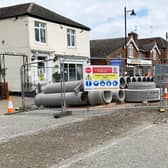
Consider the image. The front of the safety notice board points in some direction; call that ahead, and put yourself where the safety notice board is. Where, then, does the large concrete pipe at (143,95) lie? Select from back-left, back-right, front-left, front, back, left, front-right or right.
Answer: back-left

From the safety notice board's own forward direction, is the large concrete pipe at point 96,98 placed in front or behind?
behind

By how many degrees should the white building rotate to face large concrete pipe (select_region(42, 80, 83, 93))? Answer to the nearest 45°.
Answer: approximately 45° to its right

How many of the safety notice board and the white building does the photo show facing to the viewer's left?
0

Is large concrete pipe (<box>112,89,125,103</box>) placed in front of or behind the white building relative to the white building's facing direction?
in front

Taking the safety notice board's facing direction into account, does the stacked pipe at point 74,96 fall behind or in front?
behind

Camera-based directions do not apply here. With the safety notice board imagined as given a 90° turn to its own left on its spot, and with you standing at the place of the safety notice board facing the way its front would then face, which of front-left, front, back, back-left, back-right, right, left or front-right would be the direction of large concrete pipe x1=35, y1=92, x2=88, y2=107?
back-left

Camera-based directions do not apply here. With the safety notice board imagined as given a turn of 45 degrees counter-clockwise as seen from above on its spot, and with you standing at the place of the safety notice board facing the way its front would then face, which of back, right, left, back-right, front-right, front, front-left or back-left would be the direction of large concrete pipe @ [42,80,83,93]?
back

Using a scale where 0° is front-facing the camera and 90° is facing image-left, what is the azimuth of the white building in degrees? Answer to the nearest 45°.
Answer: approximately 315°

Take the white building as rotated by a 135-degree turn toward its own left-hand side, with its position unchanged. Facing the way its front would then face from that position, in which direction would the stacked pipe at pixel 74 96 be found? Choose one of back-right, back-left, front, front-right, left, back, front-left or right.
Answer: back

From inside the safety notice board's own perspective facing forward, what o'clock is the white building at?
The white building is roughly at 5 o'clock from the safety notice board.
